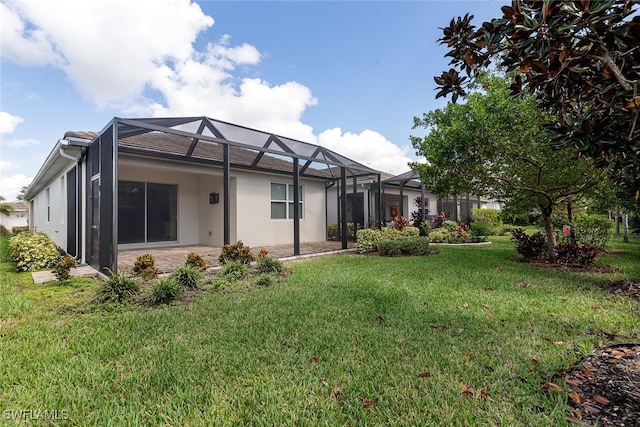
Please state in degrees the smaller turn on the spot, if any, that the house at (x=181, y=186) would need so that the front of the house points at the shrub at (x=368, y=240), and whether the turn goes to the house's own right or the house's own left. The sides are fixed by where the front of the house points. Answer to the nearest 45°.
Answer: approximately 135° to the house's own right

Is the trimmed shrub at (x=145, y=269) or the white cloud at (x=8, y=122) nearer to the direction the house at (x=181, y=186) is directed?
the trimmed shrub

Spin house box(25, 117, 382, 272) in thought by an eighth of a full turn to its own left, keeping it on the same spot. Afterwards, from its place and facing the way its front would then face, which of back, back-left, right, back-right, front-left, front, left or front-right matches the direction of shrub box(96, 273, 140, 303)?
left

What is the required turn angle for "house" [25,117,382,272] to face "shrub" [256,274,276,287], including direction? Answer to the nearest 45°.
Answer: approximately 135° to its left

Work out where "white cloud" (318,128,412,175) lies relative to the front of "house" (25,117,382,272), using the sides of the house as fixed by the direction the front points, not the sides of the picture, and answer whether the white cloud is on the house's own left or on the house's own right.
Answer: on the house's own right

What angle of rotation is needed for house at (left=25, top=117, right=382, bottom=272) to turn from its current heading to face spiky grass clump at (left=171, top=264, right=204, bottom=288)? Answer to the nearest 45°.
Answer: approximately 135° to its left

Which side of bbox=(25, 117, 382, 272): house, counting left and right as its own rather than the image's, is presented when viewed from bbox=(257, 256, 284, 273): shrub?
back

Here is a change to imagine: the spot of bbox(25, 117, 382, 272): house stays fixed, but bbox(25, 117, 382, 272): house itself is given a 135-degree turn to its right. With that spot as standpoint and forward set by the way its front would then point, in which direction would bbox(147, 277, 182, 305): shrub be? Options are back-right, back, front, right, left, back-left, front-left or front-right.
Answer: right

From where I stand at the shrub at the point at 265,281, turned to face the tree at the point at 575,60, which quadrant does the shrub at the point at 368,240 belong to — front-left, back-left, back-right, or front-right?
back-left

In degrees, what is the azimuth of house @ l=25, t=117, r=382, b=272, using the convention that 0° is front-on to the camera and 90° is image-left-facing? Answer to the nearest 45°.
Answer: approximately 135°
